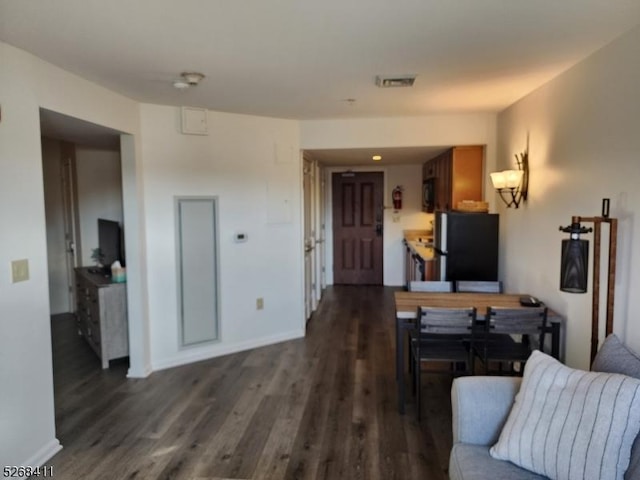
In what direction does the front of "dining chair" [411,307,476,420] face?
away from the camera

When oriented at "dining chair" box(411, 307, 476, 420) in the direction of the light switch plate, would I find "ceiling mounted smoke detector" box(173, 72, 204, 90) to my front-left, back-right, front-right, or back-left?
front-right

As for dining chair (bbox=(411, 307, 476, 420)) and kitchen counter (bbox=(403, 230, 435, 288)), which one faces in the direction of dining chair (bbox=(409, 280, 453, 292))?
dining chair (bbox=(411, 307, 476, 420))

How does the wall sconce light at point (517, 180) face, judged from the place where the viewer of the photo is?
facing to the left of the viewer

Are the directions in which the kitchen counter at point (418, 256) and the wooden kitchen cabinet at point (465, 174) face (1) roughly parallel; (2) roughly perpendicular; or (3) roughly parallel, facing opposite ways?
roughly parallel

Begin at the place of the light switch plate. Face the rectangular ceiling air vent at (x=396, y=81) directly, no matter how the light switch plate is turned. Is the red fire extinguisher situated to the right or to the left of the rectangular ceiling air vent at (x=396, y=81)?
left

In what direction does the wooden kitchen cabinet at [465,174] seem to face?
to the viewer's left

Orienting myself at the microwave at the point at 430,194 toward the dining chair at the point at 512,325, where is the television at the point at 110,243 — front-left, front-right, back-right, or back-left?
front-right

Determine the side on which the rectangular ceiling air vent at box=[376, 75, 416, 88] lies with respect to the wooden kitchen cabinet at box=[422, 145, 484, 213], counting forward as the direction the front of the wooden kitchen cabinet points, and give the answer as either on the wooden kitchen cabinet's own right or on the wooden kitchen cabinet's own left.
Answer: on the wooden kitchen cabinet's own left

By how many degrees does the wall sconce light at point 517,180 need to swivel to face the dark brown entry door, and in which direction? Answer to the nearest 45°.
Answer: approximately 45° to its right

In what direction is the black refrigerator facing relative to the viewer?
to the viewer's left

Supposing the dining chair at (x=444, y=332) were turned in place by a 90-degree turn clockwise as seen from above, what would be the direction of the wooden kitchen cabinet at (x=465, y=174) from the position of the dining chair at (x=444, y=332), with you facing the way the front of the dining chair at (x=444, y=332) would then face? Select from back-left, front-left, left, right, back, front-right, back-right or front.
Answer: left

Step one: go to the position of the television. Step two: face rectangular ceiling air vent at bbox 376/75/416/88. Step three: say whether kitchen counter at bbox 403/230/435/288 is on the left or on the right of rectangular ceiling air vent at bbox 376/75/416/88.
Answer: left

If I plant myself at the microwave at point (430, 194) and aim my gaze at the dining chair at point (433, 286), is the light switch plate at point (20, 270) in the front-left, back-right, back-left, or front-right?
front-right
